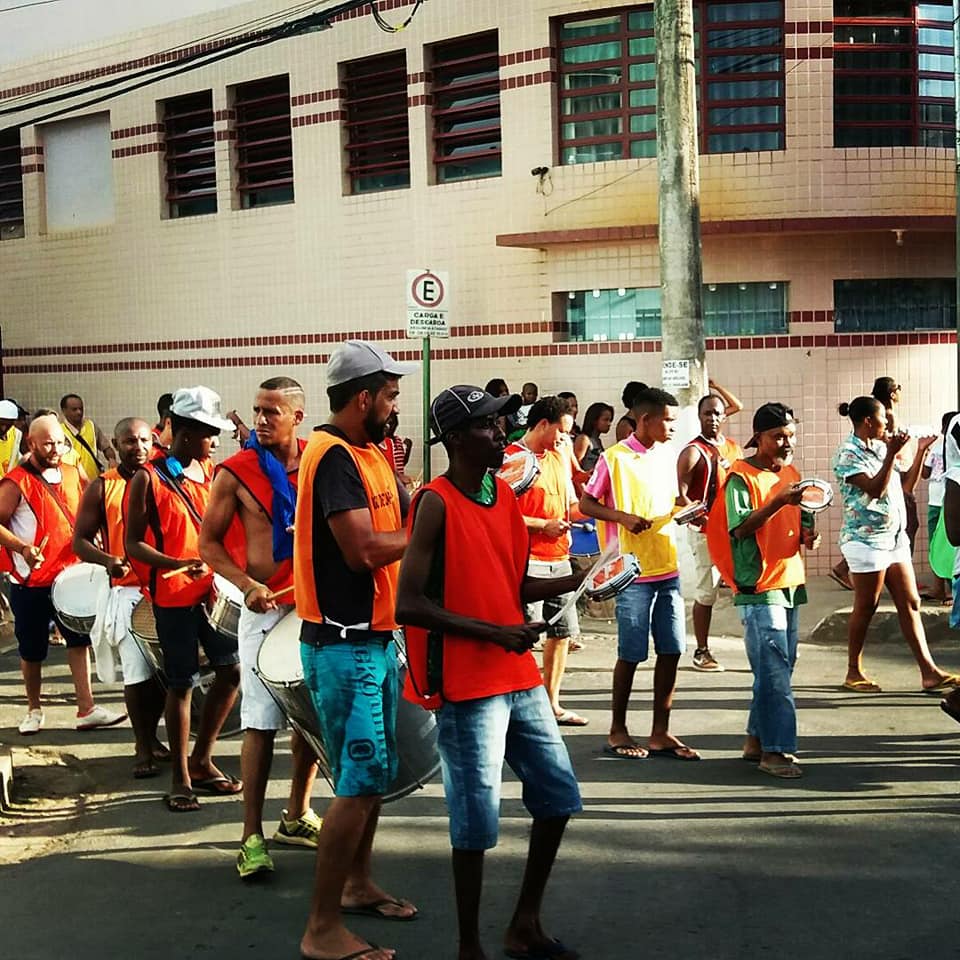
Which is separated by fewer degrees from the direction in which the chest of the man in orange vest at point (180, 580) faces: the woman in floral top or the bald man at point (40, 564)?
the woman in floral top

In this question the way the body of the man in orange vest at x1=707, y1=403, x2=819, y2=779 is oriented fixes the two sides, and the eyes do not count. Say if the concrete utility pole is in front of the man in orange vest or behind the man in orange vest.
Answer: behind

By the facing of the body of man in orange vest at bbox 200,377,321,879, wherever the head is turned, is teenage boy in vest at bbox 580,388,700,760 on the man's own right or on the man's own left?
on the man's own left

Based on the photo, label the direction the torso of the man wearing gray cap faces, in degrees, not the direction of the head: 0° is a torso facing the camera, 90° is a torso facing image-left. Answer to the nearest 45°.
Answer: approximately 270°

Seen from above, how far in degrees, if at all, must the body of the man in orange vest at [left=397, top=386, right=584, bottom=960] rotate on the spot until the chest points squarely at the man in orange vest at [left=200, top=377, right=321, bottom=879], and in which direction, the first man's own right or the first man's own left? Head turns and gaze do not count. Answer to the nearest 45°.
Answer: approximately 180°

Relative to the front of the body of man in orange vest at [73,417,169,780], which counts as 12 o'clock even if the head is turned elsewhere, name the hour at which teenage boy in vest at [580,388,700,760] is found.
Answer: The teenage boy in vest is roughly at 11 o'clock from the man in orange vest.

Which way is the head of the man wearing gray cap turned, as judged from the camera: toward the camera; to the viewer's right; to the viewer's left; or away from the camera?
to the viewer's right
